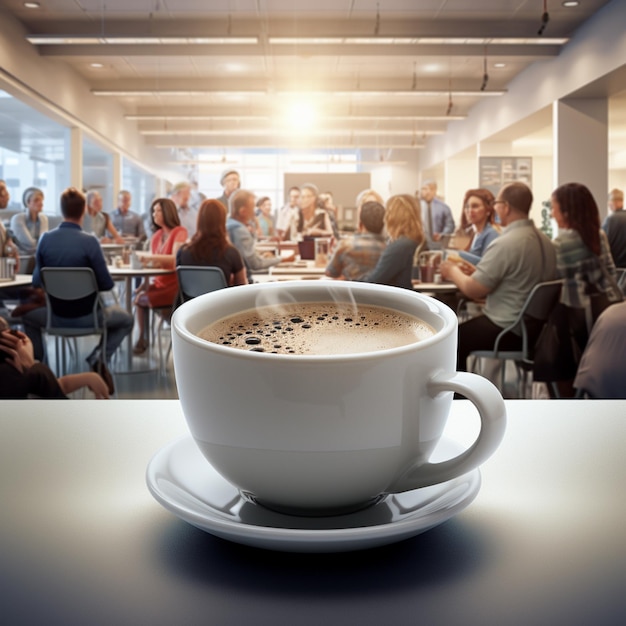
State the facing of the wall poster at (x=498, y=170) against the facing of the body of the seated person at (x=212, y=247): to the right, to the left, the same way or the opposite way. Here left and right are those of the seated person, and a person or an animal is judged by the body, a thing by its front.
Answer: the opposite way

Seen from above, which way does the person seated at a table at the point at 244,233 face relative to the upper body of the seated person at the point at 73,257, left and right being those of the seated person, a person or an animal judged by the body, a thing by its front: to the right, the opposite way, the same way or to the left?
to the right

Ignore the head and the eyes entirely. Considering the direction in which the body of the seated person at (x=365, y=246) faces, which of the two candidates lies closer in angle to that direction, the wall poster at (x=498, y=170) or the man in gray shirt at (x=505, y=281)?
the wall poster

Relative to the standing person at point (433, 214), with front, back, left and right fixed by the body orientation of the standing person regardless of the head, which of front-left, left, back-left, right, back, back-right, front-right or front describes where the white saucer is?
front-left

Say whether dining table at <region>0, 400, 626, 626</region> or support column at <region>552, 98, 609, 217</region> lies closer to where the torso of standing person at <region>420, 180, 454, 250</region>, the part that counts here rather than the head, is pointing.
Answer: the dining table

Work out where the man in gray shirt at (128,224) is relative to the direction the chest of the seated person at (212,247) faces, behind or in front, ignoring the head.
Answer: in front

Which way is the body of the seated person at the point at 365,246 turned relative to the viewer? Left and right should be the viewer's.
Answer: facing away from the viewer

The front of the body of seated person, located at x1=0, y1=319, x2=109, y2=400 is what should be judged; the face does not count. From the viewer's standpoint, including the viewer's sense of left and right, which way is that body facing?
facing to the right of the viewer

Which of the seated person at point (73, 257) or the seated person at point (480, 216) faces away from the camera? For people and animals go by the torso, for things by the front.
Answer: the seated person at point (73, 257)

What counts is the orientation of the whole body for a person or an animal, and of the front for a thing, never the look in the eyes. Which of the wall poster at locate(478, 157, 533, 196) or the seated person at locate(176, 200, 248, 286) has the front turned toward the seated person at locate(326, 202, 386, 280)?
the wall poster

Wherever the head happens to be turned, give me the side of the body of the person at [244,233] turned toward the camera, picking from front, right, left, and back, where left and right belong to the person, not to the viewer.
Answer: right

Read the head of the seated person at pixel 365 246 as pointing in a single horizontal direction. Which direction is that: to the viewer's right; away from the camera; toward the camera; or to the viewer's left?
away from the camera

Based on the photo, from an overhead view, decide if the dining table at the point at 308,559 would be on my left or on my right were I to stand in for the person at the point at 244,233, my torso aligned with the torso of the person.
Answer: on my right
